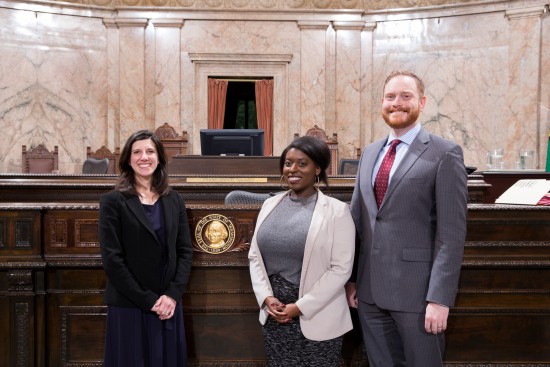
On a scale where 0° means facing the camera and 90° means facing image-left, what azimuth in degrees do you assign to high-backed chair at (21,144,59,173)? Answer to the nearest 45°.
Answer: approximately 0°

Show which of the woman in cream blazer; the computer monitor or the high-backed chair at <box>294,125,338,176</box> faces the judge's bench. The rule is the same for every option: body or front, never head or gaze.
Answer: the high-backed chair

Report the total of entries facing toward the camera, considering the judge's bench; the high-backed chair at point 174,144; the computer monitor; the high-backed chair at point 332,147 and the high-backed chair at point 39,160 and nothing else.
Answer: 4

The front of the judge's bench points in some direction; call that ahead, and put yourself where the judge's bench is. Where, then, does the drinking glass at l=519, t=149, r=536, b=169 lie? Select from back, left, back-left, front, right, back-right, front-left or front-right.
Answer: back-left

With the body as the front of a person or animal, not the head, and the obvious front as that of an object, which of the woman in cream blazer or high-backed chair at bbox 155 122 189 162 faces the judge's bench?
the high-backed chair

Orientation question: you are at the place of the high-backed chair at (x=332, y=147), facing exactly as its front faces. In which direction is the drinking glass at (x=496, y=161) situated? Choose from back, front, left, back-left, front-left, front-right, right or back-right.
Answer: left

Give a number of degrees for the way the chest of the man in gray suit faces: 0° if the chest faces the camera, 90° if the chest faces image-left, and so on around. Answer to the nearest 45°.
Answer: approximately 45°

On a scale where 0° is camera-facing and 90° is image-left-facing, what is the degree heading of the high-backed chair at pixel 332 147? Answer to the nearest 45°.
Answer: approximately 0°

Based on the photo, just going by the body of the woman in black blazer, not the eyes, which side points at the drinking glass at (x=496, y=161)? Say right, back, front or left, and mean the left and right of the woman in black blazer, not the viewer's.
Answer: left
